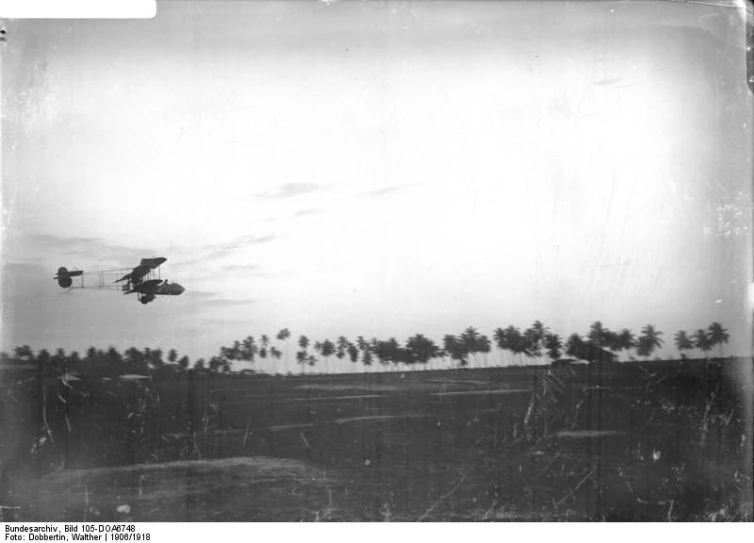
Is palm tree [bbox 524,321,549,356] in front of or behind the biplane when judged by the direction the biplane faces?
in front

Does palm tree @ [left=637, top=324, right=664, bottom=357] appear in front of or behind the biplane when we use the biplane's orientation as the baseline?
in front

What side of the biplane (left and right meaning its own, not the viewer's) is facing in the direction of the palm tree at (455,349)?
left

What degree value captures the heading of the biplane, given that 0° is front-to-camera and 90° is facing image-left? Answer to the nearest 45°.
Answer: approximately 270°

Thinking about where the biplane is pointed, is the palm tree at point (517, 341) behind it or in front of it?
in front
